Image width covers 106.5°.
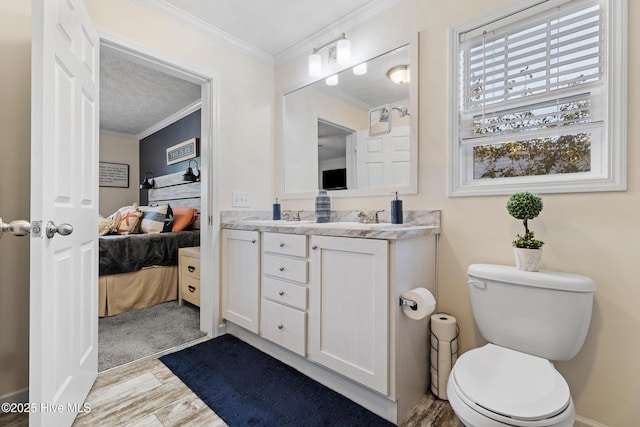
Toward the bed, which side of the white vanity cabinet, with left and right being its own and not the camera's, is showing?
right

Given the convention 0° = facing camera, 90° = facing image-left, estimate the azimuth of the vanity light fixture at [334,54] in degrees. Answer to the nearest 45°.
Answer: approximately 45°

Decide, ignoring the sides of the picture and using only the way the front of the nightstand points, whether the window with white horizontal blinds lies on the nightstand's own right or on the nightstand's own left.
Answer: on the nightstand's own left

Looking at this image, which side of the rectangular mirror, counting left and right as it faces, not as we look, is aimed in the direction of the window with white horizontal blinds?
left

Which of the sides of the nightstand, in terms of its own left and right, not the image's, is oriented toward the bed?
right

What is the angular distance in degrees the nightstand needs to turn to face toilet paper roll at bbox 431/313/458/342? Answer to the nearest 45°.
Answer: approximately 90° to its left

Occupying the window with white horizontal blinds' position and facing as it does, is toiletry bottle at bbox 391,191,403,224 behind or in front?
in front

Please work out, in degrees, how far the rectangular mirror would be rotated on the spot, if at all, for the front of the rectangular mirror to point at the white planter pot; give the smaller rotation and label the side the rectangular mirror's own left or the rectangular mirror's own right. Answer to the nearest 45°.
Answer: approximately 90° to the rectangular mirror's own left

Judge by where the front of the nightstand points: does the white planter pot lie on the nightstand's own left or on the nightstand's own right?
on the nightstand's own left
